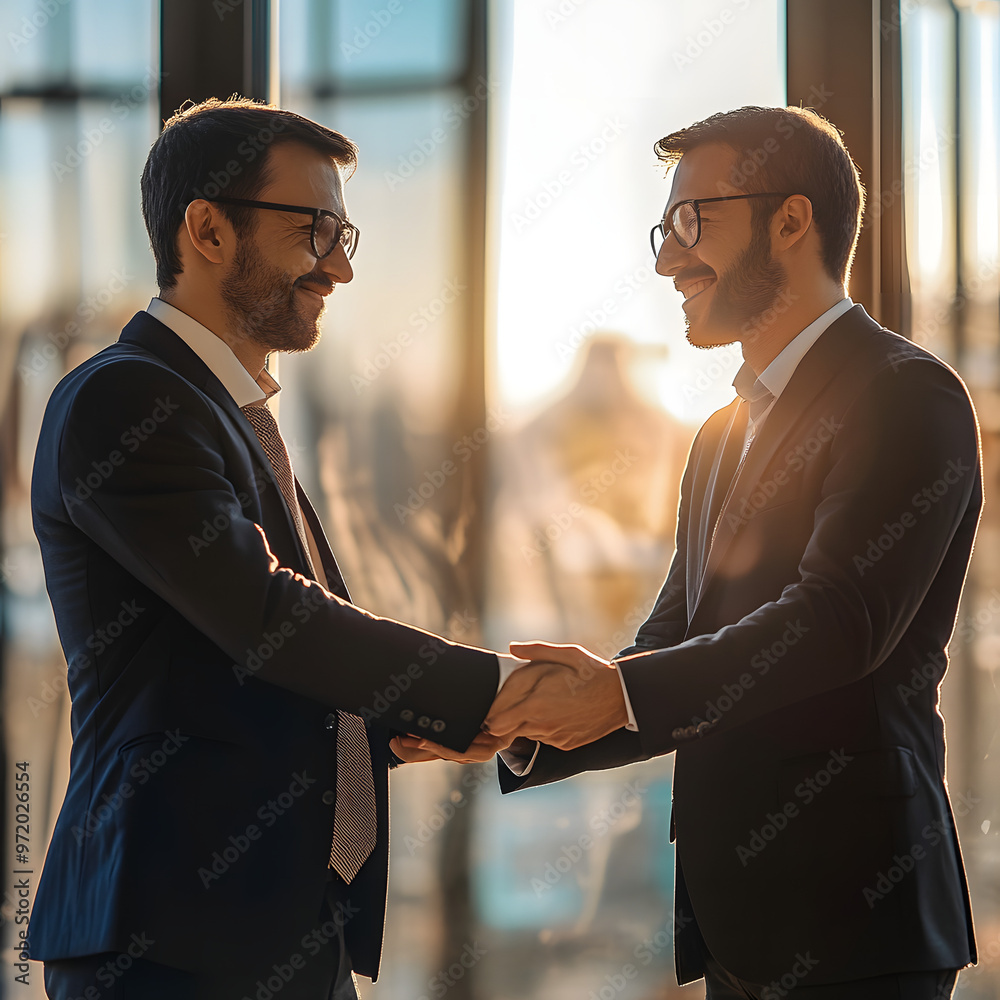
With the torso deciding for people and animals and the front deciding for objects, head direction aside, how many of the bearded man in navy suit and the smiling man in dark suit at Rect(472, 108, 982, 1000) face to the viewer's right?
1

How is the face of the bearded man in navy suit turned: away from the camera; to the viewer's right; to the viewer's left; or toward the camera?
to the viewer's right

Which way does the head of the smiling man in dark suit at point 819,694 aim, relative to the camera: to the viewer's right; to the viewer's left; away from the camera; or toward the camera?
to the viewer's left

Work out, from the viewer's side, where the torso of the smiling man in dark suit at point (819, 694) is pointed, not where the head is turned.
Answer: to the viewer's left

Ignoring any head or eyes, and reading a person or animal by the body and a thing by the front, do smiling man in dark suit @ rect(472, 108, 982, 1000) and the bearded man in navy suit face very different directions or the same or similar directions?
very different directions

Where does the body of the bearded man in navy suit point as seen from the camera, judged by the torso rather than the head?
to the viewer's right
